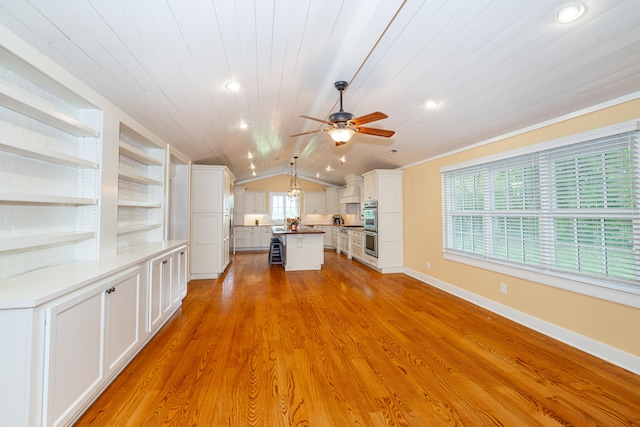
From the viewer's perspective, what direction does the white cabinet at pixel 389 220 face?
to the viewer's left

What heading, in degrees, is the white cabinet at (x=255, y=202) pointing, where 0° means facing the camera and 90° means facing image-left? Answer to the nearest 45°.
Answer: approximately 0°

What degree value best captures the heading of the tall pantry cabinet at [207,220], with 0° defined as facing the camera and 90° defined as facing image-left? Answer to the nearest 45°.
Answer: approximately 270°

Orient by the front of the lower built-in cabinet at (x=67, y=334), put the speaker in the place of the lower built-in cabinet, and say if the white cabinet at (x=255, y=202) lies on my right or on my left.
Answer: on my left

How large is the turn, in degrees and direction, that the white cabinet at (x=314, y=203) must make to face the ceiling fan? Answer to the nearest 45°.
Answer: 0° — it already faces it

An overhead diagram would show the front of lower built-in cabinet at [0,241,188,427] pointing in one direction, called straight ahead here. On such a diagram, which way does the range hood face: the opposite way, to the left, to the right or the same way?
the opposite way

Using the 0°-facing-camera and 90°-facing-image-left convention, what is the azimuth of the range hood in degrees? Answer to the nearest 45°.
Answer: approximately 90°

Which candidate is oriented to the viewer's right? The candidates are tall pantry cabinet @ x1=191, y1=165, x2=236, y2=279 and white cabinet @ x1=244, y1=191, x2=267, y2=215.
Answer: the tall pantry cabinet

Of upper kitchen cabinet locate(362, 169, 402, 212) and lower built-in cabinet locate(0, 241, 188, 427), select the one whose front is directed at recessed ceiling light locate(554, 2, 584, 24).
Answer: the lower built-in cabinet
